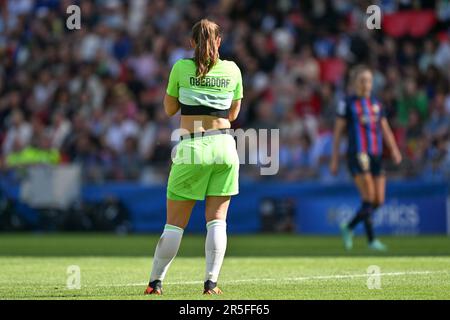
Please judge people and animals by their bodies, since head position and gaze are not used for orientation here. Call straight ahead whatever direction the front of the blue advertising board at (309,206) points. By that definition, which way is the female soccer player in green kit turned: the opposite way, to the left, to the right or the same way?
the opposite way

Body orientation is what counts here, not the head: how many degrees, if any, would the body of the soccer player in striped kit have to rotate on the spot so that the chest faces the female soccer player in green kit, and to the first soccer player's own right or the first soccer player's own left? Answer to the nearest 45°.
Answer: approximately 45° to the first soccer player's own right

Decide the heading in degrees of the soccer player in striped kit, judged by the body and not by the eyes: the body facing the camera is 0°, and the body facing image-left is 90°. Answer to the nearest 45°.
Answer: approximately 315°

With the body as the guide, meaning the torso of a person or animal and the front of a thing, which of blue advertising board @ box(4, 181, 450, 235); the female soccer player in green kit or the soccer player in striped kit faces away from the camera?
the female soccer player in green kit

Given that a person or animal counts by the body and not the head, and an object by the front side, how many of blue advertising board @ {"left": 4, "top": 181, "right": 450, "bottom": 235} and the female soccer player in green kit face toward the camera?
1

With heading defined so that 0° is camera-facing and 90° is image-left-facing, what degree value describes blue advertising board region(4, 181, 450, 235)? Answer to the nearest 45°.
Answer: approximately 0°

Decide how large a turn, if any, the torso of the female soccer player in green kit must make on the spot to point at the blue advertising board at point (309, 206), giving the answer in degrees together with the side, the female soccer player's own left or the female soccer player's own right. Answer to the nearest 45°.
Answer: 0° — they already face it

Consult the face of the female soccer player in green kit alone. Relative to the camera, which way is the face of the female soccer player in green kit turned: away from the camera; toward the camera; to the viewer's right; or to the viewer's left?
away from the camera

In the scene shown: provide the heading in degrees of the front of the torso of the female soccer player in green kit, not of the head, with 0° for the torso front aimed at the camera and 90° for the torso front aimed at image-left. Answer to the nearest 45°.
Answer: approximately 180°

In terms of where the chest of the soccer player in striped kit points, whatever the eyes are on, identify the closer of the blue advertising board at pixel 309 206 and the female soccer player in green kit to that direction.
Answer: the female soccer player in green kit
